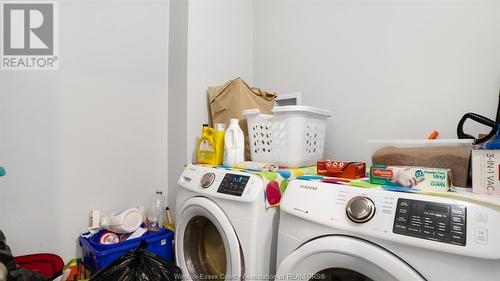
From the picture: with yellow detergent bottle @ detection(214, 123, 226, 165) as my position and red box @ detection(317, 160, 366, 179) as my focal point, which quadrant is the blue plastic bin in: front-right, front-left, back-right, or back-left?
back-right

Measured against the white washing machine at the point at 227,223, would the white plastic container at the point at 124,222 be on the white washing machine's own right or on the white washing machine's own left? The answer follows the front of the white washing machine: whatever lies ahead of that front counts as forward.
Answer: on the white washing machine's own right

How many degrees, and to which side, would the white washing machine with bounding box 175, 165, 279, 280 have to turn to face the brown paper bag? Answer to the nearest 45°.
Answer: approximately 135° to its right

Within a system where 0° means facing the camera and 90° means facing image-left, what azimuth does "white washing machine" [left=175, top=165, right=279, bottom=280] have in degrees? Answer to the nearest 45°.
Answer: approximately 45°

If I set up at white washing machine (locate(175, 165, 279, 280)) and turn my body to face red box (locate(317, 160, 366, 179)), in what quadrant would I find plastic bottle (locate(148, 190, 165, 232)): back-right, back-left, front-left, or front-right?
back-left

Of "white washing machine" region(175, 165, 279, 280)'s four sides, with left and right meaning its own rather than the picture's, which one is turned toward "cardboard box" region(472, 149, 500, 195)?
left

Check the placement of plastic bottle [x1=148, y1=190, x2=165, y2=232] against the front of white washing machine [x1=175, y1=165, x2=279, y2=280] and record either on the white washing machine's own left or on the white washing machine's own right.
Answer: on the white washing machine's own right

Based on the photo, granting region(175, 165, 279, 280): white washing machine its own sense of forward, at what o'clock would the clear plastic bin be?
The clear plastic bin is roughly at 8 o'clock from the white washing machine.

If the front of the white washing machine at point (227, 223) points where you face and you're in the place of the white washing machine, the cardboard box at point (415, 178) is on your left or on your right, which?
on your left
